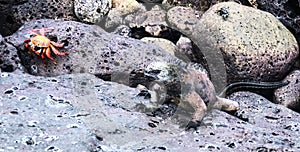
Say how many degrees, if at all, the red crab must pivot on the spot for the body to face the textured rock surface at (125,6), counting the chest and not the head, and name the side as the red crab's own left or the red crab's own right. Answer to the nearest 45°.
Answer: approximately 180°

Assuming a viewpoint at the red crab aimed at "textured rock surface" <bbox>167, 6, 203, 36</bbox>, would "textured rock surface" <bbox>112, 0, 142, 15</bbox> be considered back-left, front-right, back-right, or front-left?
front-left

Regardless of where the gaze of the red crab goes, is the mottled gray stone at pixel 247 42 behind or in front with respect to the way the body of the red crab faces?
behind

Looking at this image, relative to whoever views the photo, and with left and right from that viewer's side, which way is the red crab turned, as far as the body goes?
facing the viewer and to the left of the viewer

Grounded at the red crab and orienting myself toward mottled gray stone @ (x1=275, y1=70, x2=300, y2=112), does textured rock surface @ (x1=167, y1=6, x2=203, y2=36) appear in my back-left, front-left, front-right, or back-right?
front-left

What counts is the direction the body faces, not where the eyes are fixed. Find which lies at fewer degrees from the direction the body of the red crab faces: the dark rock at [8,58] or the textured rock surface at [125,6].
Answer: the dark rock

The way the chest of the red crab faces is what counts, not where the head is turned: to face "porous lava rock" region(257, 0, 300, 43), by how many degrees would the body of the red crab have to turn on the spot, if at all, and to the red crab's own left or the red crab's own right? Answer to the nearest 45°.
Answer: approximately 135° to the red crab's own left

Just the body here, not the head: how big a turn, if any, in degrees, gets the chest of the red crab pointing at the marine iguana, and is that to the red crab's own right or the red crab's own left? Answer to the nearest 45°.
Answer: approximately 90° to the red crab's own left

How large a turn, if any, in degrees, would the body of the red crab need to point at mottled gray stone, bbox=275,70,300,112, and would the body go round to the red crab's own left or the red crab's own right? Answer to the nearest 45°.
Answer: approximately 135° to the red crab's own left
